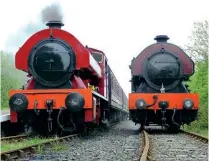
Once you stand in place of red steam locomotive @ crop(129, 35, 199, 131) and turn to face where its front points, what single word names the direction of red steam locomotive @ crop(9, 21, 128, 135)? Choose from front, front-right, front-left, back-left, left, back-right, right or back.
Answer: front-right

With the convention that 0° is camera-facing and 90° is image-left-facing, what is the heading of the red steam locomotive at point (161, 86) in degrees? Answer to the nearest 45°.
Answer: approximately 0°
